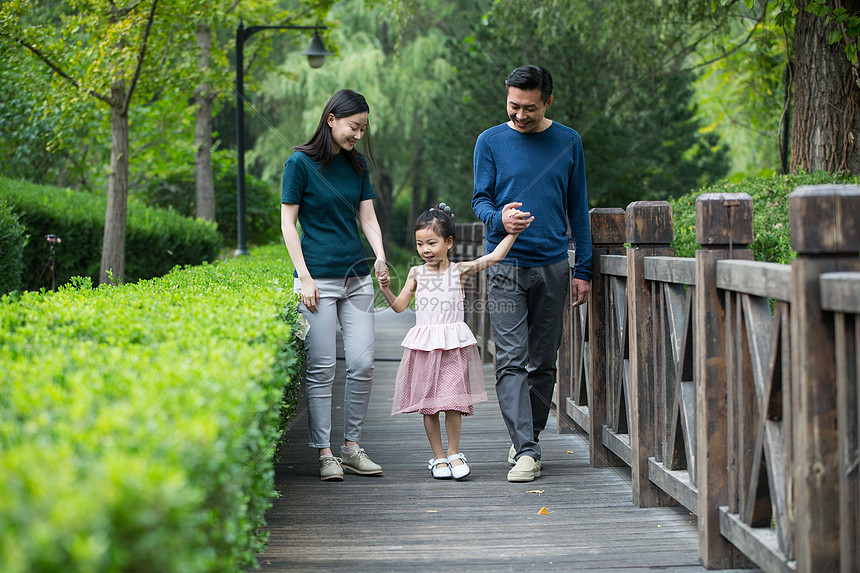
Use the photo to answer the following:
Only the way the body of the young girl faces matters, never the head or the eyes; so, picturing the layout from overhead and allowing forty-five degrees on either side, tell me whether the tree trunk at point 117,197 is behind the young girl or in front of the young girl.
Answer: behind

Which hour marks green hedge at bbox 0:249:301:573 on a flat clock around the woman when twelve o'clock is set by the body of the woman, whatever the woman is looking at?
The green hedge is roughly at 2 o'clock from the woman.

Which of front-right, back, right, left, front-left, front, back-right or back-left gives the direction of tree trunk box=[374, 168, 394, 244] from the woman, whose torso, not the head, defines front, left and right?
back-left

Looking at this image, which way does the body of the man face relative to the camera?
toward the camera

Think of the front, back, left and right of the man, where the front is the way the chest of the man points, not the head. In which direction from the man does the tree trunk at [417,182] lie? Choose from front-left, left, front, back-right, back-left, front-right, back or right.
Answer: back

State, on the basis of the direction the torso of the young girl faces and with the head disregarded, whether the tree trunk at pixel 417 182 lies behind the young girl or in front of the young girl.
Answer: behind

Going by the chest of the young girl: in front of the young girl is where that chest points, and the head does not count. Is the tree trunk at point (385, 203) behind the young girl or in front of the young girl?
behind

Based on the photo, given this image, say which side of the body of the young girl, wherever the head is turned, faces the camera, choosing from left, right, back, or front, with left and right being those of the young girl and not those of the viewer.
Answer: front

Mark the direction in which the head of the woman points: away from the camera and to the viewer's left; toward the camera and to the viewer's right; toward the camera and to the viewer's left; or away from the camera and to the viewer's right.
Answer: toward the camera and to the viewer's right

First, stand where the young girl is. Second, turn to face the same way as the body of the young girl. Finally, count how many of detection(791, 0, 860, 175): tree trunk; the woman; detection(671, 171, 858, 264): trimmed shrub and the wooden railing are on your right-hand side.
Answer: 1

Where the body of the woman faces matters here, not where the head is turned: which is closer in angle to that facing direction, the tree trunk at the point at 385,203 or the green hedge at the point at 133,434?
the green hedge

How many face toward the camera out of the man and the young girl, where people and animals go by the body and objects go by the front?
2
